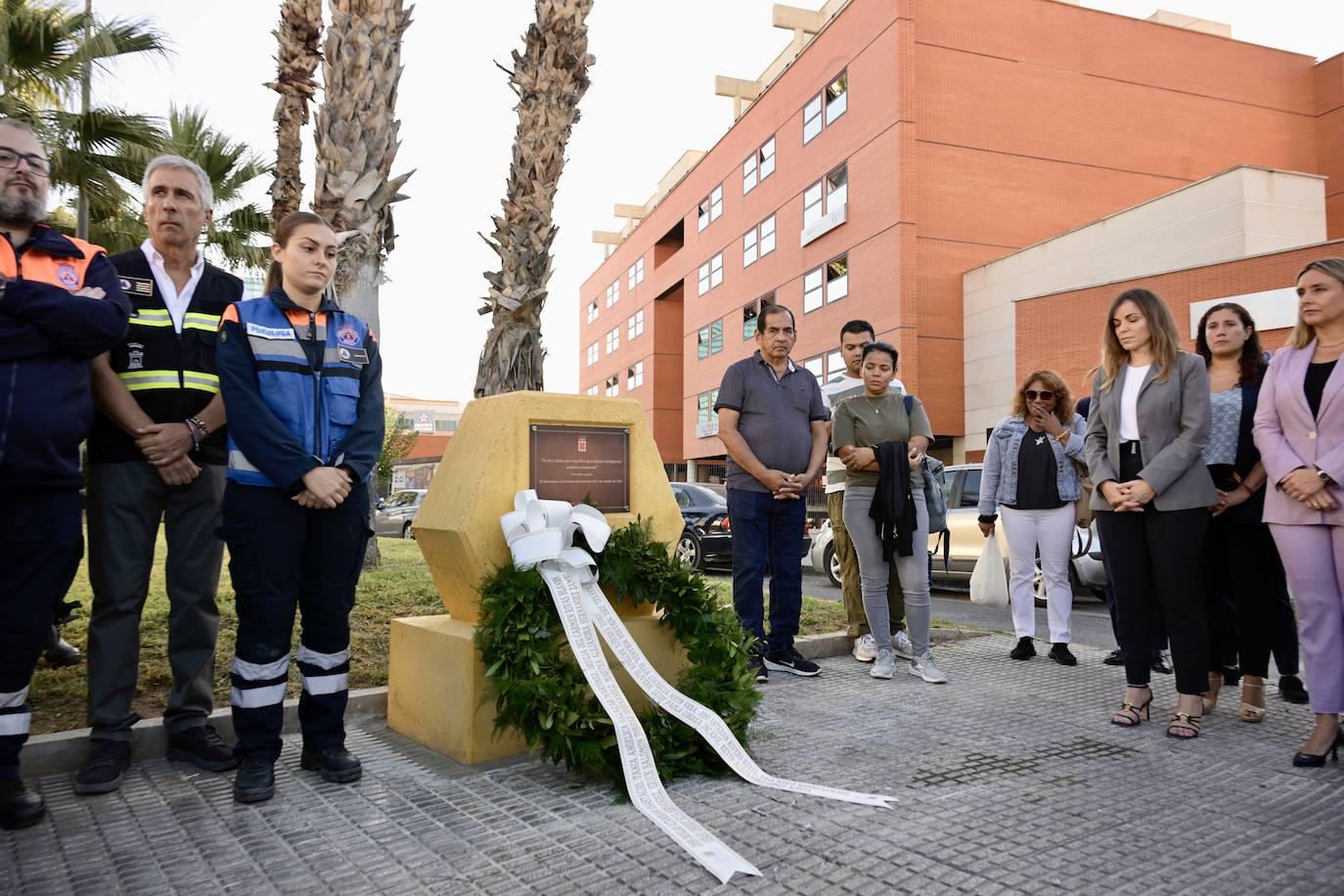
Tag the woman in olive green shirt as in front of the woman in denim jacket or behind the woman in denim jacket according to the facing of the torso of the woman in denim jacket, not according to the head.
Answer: in front

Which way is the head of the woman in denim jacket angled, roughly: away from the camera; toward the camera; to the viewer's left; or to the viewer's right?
toward the camera

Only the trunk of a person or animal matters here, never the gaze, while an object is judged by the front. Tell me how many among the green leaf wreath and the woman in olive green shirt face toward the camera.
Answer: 2

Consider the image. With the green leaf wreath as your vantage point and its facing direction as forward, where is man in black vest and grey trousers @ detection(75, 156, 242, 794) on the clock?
The man in black vest and grey trousers is roughly at 3 o'clock from the green leaf wreath.

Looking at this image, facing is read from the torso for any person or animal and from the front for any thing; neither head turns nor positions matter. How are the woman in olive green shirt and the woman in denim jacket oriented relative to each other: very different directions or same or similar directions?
same or similar directions

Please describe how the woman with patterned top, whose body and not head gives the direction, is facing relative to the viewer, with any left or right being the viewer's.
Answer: facing the viewer and to the left of the viewer

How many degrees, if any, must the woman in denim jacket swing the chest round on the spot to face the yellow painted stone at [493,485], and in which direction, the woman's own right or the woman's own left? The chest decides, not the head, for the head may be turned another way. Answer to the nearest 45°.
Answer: approximately 45° to the woman's own right

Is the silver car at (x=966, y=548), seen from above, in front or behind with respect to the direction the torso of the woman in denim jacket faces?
behind

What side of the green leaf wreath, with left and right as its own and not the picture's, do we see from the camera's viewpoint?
front

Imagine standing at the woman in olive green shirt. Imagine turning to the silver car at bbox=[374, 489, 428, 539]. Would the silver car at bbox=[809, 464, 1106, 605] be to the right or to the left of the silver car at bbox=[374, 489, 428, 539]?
right

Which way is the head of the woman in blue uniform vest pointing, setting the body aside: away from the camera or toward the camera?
toward the camera

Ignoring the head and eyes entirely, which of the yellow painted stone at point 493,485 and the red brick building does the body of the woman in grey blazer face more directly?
the yellow painted stone

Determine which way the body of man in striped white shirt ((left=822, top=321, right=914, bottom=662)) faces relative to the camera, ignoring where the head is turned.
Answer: toward the camera

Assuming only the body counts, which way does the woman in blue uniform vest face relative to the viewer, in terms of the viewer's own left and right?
facing the viewer and to the right of the viewer

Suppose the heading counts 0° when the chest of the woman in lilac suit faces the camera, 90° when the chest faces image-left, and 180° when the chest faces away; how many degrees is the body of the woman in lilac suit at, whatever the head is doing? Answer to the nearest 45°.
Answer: approximately 45°

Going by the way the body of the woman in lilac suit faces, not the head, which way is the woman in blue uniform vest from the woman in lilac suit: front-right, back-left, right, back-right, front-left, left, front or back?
front

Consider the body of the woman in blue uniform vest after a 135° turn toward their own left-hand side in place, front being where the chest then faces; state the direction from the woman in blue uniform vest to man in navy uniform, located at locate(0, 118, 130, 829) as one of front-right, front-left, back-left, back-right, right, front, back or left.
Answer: left

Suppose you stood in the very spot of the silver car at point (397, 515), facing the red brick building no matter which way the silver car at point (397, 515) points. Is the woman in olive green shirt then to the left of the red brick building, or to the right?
right

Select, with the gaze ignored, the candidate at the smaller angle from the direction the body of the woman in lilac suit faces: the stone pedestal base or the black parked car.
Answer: the stone pedestal base

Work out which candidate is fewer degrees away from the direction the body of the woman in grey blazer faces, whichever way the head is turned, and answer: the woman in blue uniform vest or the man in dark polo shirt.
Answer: the woman in blue uniform vest

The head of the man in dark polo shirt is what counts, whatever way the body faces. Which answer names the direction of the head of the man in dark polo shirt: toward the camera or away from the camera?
toward the camera
